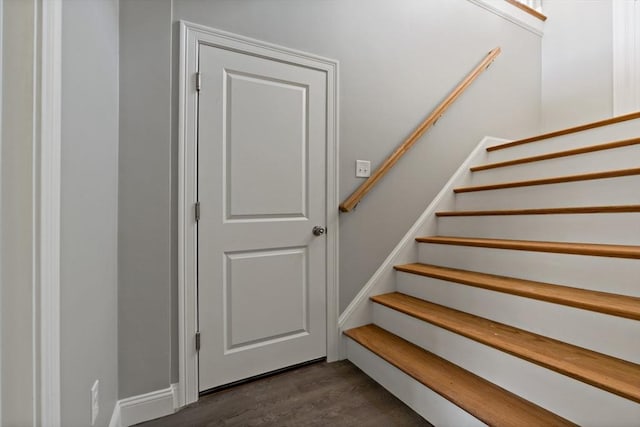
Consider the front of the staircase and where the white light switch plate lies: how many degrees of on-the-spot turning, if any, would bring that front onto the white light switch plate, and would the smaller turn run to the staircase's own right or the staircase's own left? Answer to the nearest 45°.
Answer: approximately 45° to the staircase's own right

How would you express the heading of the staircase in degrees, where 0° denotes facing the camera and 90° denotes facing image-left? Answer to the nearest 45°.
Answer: approximately 45°

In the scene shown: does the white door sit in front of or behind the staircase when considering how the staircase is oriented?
in front

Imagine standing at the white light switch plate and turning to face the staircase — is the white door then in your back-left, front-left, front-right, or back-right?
back-right

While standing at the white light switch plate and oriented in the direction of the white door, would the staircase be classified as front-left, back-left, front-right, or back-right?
back-left
